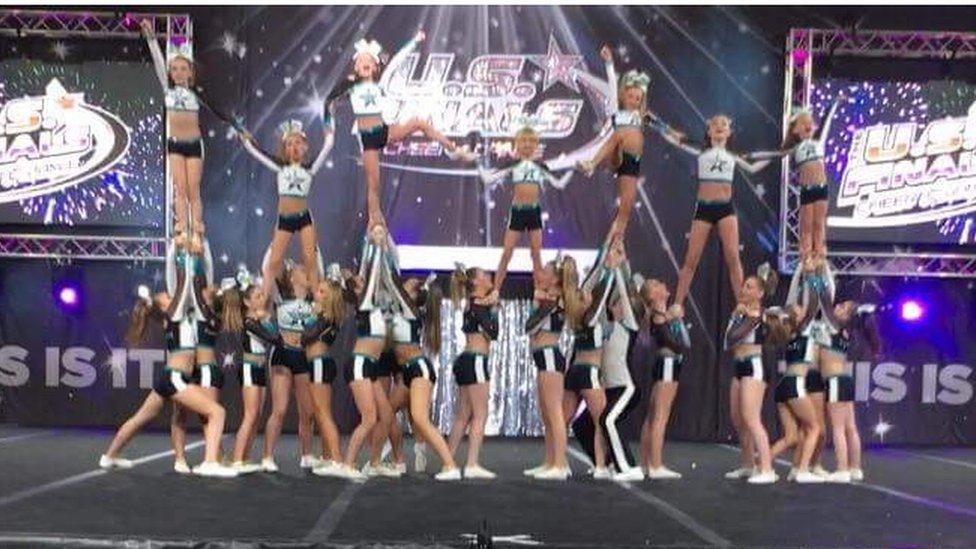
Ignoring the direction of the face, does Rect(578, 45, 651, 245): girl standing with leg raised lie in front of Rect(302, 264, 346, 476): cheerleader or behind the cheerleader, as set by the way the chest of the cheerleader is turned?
behind

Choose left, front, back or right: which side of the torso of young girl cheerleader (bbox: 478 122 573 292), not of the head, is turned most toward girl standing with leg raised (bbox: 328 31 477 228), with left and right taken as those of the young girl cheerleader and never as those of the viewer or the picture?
right

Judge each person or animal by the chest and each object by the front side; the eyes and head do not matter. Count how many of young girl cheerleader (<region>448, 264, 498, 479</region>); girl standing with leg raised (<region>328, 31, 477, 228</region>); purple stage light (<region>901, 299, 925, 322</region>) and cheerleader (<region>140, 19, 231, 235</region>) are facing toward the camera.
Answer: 3
